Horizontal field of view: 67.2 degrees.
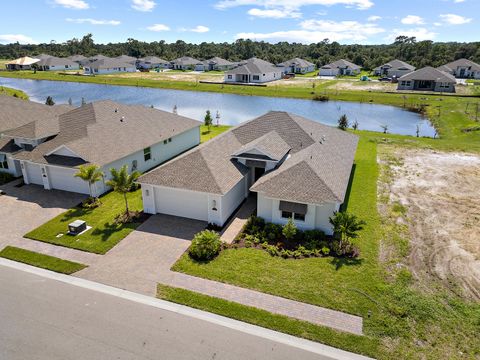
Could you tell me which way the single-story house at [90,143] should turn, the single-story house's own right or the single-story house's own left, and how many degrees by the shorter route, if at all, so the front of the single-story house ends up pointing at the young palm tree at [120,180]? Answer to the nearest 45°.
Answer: approximately 45° to the single-story house's own left

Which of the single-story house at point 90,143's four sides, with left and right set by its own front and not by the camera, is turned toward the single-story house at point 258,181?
left

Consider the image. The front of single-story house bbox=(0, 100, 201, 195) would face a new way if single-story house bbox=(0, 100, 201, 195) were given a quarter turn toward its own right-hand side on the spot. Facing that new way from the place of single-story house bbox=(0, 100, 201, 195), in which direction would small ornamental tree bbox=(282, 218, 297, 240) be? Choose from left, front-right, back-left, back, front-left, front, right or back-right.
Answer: back

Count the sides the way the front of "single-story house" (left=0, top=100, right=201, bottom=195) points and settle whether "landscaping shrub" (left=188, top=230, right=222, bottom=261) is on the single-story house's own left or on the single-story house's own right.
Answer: on the single-story house's own left

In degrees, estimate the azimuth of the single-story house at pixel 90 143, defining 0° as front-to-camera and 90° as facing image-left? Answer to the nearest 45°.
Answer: approximately 45°

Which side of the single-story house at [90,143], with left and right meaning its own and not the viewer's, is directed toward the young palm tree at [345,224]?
left

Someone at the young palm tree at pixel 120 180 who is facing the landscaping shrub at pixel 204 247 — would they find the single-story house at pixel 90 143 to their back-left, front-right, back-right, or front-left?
back-left
